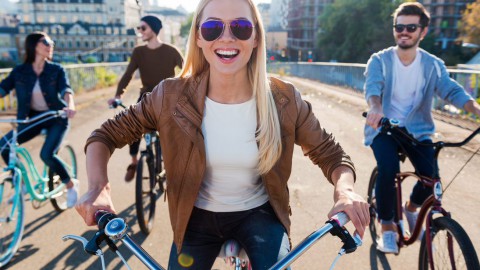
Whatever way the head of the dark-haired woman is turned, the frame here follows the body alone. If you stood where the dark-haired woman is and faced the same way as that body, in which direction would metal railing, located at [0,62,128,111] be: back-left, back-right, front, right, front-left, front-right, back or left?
back

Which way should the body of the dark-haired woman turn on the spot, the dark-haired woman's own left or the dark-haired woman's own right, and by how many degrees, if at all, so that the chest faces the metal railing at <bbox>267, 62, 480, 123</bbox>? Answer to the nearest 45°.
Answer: approximately 135° to the dark-haired woman's own left

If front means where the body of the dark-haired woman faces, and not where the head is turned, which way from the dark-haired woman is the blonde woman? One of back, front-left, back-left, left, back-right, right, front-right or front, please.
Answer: front

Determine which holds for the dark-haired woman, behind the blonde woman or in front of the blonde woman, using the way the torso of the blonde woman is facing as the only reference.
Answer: behind

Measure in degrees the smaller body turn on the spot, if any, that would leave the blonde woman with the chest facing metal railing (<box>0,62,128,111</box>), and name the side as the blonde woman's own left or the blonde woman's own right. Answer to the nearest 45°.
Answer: approximately 180°

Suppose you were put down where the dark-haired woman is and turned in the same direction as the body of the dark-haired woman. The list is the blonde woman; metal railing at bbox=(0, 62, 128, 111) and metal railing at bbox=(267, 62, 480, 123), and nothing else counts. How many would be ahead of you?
1

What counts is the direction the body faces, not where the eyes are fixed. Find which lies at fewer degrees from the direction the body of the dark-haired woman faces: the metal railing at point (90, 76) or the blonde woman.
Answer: the blonde woman

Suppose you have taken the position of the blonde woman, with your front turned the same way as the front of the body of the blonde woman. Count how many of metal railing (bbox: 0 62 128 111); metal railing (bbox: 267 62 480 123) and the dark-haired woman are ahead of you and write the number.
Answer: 0

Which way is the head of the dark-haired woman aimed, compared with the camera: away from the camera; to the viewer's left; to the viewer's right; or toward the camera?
to the viewer's right

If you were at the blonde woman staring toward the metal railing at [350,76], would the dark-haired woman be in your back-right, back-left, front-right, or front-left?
front-left

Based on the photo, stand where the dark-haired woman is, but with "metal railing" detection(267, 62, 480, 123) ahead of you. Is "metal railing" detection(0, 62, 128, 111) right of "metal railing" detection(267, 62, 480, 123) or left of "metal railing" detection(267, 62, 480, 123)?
left

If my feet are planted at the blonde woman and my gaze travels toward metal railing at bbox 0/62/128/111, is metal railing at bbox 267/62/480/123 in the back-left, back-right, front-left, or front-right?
front-right

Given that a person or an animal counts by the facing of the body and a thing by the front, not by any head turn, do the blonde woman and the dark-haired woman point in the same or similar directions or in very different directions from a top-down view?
same or similar directions

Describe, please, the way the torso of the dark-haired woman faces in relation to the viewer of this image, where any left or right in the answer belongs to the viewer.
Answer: facing the viewer

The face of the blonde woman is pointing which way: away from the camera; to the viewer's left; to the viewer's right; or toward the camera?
toward the camera

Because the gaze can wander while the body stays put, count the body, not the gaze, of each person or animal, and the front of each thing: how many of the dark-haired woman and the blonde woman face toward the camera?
2
